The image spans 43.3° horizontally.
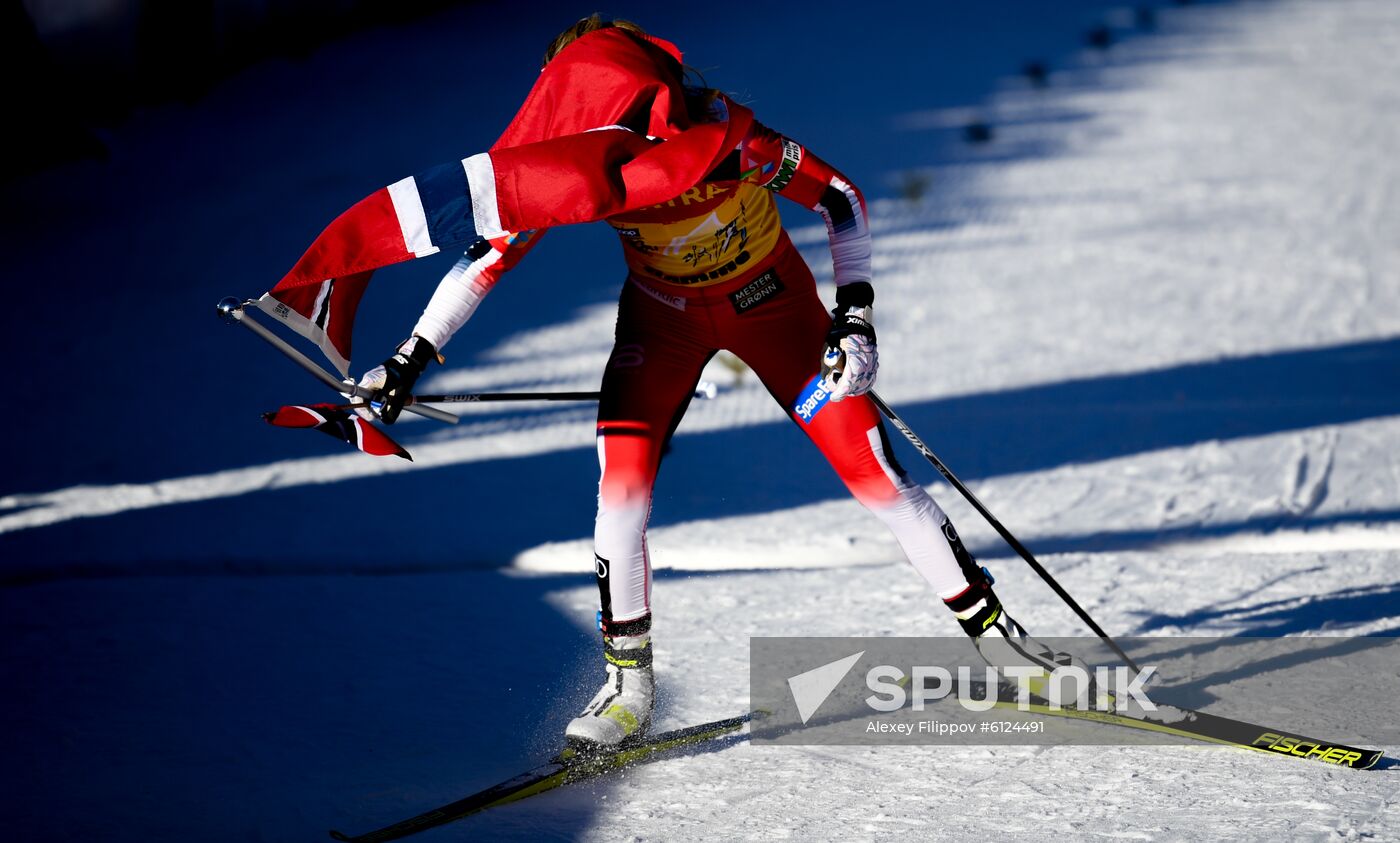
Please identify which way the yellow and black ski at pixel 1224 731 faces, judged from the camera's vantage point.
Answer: facing the viewer and to the right of the viewer

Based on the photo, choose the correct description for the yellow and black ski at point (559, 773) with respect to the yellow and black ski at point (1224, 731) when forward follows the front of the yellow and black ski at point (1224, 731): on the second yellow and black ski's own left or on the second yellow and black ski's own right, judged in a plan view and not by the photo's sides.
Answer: on the second yellow and black ski's own right

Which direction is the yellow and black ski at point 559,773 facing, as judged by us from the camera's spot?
facing the viewer and to the left of the viewer

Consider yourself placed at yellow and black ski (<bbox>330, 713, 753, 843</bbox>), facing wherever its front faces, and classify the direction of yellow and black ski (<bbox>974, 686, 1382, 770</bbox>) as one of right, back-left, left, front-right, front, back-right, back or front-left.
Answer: back-left
